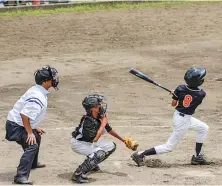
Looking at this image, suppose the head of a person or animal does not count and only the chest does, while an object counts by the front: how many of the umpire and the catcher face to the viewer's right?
2

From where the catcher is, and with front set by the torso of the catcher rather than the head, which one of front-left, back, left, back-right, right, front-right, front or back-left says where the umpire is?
back

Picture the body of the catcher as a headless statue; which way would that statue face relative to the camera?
to the viewer's right

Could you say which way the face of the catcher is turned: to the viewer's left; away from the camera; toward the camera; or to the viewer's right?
to the viewer's right

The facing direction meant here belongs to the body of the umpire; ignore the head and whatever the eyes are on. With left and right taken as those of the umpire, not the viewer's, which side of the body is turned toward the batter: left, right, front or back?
front

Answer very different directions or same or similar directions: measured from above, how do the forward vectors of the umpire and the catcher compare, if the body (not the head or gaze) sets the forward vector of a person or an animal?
same or similar directions

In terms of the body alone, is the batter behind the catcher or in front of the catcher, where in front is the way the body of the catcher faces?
in front

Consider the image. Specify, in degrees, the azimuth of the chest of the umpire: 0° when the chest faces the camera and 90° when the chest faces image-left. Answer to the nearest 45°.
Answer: approximately 270°

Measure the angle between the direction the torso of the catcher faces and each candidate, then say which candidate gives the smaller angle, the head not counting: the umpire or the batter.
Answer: the batter

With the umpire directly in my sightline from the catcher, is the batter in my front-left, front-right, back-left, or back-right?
back-right

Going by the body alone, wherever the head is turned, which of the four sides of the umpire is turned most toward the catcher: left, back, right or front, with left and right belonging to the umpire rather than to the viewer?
front
